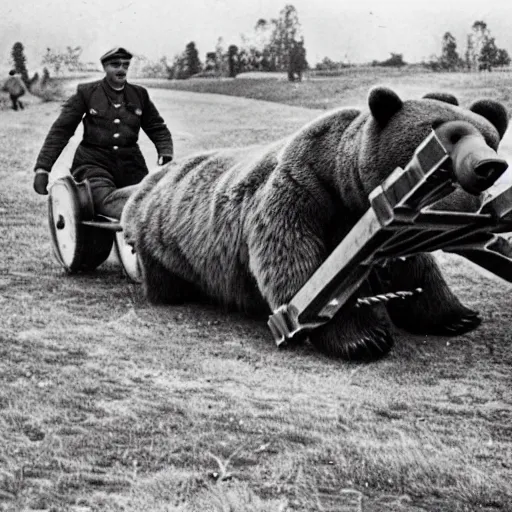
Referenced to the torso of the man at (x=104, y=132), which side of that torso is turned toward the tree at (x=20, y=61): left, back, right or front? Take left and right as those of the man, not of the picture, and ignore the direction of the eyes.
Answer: back

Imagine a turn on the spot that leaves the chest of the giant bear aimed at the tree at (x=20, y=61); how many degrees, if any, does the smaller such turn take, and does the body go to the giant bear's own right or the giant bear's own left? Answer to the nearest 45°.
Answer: approximately 180°

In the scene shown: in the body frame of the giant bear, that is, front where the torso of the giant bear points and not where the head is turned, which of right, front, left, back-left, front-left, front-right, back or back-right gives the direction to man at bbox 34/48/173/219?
back

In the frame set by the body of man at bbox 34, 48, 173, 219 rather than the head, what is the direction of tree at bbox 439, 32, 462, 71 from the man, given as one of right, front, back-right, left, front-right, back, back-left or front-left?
left

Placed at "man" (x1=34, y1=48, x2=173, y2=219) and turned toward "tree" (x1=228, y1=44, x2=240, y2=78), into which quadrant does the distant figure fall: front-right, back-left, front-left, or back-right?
front-left

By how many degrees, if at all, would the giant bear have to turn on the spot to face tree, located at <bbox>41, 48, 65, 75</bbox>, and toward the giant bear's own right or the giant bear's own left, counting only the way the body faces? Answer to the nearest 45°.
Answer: approximately 180°

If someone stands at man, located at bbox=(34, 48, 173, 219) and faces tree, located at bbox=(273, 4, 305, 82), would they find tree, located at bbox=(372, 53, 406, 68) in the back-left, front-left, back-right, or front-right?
front-right

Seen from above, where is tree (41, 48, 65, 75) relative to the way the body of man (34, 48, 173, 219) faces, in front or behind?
behind

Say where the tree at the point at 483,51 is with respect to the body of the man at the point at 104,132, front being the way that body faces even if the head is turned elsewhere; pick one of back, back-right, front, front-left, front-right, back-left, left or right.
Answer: left

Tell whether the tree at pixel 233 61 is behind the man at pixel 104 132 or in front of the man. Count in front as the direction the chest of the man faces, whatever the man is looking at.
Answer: behind

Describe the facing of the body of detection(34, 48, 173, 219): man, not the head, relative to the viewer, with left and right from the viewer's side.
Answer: facing the viewer

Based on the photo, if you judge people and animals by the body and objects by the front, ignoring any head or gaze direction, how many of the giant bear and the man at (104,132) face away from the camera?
0
